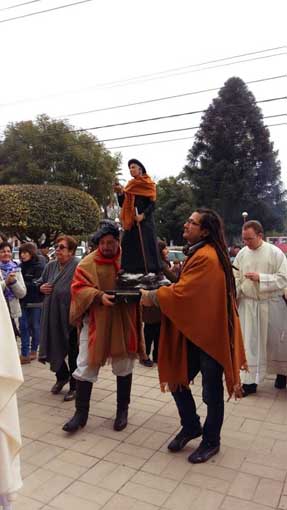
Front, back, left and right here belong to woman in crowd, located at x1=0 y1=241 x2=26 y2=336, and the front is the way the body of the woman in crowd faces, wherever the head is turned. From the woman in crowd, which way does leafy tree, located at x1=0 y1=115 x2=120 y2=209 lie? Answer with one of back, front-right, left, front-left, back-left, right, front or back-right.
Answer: back-right

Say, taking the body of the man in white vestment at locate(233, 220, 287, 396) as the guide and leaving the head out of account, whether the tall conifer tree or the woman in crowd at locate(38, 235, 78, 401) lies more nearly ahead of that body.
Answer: the woman in crowd

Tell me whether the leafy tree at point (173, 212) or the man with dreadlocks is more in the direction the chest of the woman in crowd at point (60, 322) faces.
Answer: the man with dreadlocks

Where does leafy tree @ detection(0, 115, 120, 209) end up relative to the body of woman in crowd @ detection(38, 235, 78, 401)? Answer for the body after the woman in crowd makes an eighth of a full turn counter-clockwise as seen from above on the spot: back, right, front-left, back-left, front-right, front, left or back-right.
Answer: back

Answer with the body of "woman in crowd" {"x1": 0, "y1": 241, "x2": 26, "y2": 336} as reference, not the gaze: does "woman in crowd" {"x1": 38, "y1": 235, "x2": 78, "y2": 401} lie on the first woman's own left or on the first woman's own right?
on the first woman's own left

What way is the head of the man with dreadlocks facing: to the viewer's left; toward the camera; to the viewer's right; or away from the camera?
to the viewer's left

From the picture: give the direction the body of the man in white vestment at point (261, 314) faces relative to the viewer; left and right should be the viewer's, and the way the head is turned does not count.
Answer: facing the viewer and to the left of the viewer

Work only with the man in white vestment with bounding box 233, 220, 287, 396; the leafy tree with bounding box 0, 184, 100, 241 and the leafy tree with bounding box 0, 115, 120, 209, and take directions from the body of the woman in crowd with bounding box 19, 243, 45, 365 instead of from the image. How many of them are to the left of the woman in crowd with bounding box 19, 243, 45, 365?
1

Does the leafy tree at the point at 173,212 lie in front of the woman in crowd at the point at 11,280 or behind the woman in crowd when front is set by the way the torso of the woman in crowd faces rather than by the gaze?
behind

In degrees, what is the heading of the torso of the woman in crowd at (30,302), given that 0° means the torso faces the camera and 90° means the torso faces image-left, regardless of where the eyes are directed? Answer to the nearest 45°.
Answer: approximately 45°
